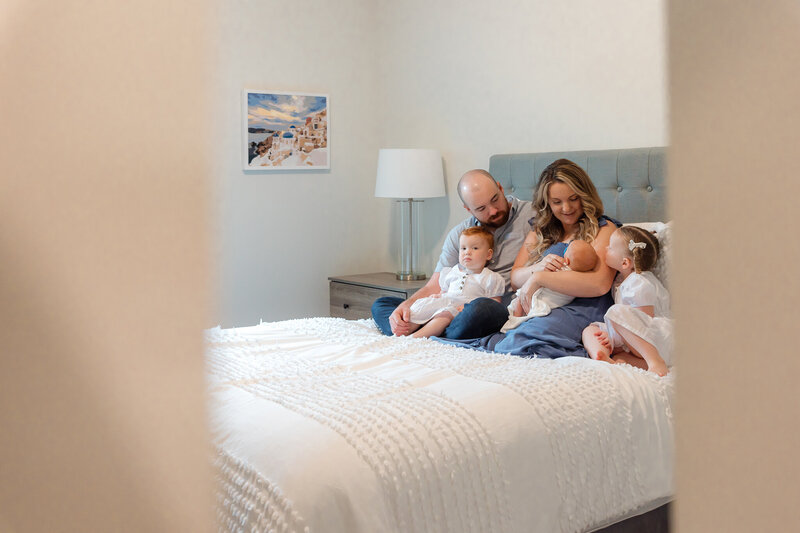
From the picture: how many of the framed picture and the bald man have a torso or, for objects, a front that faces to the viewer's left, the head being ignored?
0

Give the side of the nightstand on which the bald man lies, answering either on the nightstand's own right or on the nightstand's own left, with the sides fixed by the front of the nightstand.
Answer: on the nightstand's own left

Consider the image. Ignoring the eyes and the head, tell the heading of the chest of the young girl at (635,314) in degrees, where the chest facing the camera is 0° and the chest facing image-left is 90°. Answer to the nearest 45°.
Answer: approximately 90°

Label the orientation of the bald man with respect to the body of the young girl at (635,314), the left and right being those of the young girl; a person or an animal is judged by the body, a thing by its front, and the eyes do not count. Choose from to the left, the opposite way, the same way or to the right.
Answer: to the left

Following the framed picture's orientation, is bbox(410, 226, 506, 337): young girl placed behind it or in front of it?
in front

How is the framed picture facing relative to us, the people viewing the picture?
facing the viewer and to the right of the viewer

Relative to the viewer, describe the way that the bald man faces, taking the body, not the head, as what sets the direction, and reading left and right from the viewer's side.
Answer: facing the viewer

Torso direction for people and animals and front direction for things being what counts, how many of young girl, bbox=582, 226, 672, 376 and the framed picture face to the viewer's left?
1

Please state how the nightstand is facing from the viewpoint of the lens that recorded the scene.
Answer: facing the viewer and to the left of the viewer
